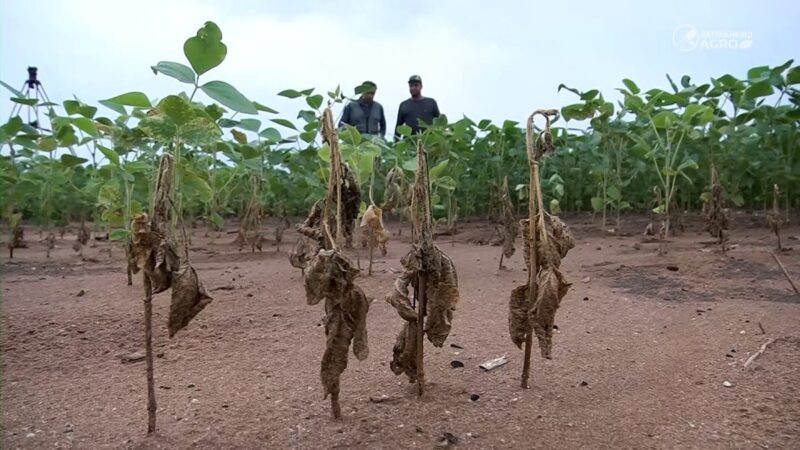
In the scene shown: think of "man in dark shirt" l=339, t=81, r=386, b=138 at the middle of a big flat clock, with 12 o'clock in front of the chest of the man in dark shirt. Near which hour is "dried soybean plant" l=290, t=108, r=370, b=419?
The dried soybean plant is roughly at 12 o'clock from the man in dark shirt.

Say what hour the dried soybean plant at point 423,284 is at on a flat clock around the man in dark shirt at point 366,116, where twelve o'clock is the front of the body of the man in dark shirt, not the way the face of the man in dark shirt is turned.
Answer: The dried soybean plant is roughly at 12 o'clock from the man in dark shirt.

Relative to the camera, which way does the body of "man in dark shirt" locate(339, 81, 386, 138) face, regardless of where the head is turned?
toward the camera

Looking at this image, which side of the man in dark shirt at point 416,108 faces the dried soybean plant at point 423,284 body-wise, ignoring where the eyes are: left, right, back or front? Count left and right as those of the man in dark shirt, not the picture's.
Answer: front

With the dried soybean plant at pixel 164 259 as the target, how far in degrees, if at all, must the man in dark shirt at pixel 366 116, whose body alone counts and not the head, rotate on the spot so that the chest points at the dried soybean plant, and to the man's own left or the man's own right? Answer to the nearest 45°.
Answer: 0° — they already face it

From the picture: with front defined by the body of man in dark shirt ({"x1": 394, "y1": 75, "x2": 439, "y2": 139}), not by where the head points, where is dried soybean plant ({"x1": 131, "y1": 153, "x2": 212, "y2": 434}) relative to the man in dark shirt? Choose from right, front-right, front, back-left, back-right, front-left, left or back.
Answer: front

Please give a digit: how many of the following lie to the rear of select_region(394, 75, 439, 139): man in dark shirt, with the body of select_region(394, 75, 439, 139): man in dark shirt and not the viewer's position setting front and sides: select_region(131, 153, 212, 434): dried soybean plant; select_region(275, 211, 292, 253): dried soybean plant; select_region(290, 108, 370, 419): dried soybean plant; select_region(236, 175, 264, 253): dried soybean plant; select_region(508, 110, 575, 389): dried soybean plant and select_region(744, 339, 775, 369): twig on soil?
0

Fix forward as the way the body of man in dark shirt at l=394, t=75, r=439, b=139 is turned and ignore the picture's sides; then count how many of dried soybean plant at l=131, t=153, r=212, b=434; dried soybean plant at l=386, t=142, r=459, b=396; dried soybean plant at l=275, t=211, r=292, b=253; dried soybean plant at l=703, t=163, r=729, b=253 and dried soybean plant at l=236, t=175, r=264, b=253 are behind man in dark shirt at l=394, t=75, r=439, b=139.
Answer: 0

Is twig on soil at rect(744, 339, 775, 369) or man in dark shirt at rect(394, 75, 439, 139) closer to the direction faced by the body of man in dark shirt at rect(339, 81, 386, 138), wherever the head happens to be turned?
the twig on soil

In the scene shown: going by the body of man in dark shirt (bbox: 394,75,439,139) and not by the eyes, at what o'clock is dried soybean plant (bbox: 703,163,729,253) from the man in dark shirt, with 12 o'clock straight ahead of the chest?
The dried soybean plant is roughly at 11 o'clock from the man in dark shirt.

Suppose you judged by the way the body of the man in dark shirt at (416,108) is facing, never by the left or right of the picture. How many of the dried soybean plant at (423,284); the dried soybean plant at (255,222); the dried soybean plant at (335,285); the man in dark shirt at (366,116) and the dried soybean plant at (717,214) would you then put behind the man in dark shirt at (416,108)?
0

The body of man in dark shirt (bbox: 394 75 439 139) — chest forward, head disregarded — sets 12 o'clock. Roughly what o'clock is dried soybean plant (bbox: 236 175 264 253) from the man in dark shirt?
The dried soybean plant is roughly at 1 o'clock from the man in dark shirt.

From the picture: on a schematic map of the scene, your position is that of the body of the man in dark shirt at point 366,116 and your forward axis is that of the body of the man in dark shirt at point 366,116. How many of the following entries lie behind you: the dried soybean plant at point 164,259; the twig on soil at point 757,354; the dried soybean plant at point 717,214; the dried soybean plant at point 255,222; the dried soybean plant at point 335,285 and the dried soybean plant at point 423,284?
0

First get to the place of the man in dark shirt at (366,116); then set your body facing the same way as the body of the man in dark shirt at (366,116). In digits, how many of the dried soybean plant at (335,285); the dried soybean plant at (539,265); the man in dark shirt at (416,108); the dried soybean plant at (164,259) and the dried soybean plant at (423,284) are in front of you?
4

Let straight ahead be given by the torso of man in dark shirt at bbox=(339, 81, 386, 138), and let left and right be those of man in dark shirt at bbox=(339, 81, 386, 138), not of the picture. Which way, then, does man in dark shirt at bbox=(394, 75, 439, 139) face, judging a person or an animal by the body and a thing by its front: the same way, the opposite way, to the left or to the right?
the same way

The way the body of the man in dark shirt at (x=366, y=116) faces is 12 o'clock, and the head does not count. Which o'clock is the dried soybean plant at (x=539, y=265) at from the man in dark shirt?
The dried soybean plant is roughly at 12 o'clock from the man in dark shirt.

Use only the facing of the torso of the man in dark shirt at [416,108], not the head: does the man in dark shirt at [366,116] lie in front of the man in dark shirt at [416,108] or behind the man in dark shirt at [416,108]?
in front

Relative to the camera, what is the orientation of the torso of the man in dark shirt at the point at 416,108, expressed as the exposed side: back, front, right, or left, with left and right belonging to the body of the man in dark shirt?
front

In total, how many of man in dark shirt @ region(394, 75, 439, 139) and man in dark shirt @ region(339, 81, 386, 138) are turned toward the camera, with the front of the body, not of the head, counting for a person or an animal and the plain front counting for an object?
2
